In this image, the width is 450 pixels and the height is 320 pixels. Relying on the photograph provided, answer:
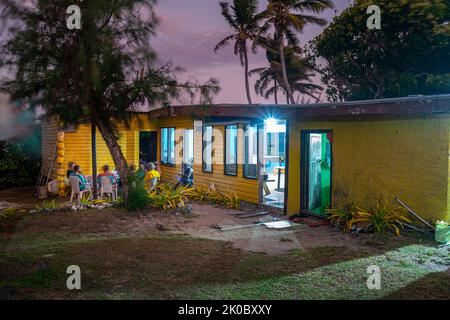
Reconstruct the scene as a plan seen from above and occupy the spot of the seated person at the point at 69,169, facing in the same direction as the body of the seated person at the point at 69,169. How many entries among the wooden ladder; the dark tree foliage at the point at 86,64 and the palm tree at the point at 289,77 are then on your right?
1

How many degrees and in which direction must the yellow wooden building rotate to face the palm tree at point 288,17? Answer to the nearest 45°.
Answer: approximately 135° to its right

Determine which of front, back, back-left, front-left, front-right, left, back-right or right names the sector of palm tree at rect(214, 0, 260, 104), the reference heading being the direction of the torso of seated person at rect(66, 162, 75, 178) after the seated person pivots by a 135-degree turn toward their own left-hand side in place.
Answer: right

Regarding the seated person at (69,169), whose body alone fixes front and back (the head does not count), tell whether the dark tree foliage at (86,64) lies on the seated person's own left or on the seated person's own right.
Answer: on the seated person's own right

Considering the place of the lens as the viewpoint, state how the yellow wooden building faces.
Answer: facing the viewer and to the left of the viewer

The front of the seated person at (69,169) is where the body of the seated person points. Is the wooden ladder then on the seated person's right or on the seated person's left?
on the seated person's left

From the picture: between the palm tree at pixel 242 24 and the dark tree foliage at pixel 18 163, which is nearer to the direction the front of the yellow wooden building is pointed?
the dark tree foliage

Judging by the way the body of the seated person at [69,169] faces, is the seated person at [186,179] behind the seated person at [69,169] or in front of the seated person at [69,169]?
in front

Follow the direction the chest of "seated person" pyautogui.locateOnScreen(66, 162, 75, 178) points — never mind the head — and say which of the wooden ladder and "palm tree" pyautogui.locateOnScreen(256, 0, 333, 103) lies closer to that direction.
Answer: the palm tree

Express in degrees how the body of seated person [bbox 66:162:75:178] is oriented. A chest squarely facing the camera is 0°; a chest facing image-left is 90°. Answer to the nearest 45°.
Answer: approximately 270°

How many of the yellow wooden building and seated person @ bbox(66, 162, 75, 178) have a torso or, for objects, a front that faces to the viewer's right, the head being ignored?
1

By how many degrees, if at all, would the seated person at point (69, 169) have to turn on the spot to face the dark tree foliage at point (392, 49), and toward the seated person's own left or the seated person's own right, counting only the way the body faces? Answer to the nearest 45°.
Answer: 0° — they already face it

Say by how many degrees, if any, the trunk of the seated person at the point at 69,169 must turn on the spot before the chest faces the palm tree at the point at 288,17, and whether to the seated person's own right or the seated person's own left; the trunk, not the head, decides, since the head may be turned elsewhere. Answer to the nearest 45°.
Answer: approximately 45° to the seated person's own left

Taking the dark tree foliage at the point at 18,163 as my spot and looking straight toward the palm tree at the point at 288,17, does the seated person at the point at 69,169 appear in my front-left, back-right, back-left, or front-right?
front-right

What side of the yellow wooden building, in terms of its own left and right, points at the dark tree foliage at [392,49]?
back

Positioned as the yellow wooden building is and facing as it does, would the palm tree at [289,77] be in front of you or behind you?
behind
